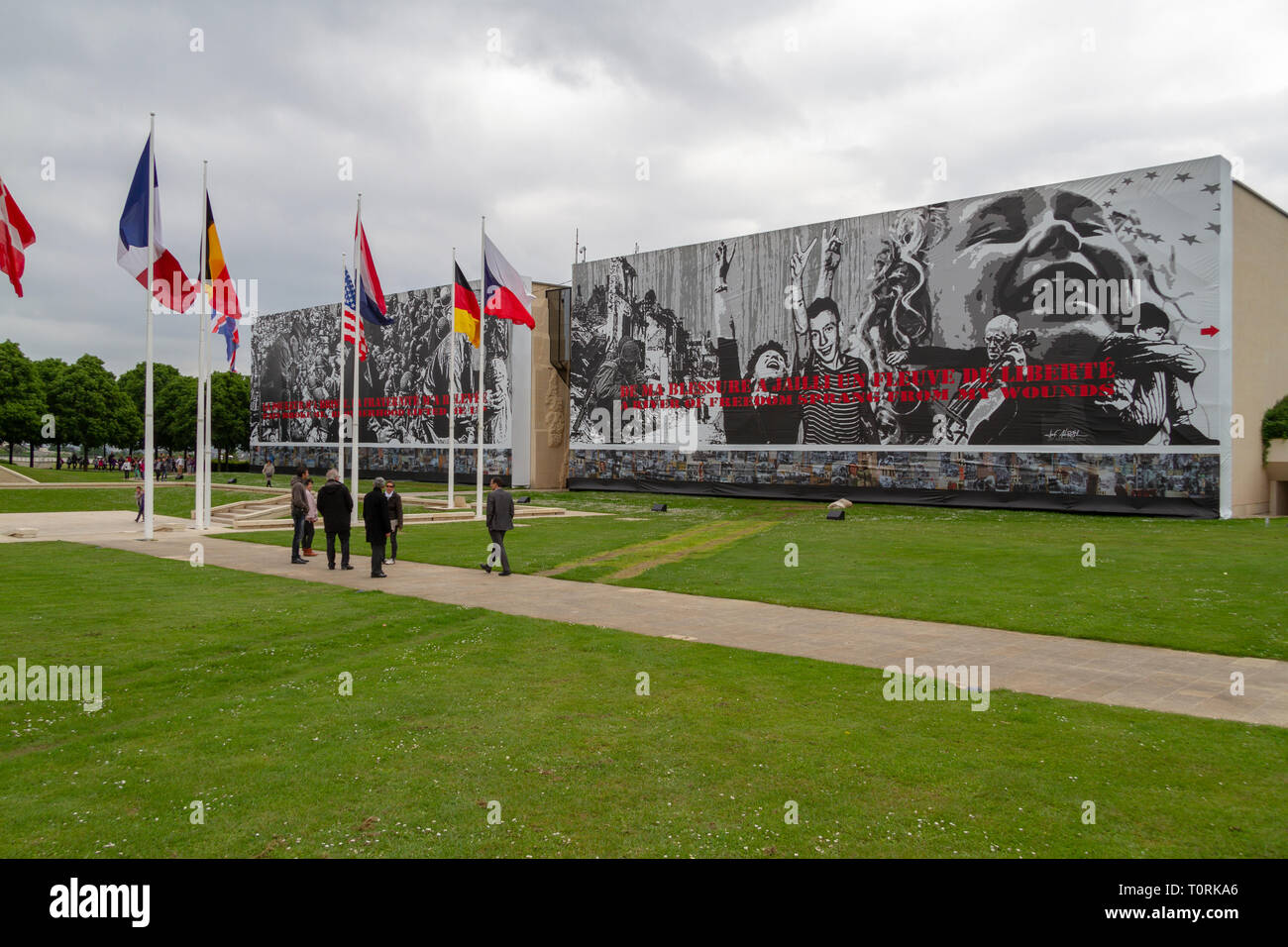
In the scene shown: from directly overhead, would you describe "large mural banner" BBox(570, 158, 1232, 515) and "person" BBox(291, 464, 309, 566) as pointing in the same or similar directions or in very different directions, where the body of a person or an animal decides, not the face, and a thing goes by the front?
very different directions

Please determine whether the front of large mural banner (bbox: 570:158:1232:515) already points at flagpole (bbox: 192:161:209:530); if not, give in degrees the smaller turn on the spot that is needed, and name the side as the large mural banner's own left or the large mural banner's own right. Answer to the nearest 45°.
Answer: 0° — it already faces it

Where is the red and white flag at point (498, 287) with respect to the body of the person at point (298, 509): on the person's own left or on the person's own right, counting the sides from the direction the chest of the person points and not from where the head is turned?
on the person's own left

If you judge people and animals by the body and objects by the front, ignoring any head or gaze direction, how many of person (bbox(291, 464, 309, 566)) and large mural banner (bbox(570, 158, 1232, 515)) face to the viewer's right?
1

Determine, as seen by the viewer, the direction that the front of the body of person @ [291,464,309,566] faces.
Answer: to the viewer's right
